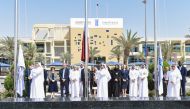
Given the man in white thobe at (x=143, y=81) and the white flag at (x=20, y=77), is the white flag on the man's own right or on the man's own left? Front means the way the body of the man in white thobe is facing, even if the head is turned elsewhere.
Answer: on the man's own right

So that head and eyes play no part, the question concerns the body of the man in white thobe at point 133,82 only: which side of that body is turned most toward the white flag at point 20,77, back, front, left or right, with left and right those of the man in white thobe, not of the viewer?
right

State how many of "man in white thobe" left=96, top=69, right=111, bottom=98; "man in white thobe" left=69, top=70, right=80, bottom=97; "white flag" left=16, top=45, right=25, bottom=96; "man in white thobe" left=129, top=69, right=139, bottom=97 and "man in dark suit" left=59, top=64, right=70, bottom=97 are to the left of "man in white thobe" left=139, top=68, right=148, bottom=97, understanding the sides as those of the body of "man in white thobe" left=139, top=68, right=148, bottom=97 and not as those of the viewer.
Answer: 0

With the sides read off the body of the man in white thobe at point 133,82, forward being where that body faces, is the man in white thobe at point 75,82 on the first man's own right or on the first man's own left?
on the first man's own right

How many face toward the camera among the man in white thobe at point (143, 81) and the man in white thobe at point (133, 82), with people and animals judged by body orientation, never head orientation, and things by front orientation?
2

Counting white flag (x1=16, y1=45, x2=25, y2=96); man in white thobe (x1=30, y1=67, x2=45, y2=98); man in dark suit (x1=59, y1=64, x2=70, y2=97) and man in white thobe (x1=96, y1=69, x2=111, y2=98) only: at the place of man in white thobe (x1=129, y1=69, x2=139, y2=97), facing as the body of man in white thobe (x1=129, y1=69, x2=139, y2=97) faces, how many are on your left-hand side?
0

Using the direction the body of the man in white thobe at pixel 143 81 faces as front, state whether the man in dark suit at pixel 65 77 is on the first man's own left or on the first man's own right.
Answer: on the first man's own right

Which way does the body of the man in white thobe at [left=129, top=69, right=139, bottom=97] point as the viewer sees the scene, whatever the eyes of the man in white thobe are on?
toward the camera

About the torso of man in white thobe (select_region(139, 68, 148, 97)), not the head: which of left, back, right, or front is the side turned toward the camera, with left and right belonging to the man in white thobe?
front

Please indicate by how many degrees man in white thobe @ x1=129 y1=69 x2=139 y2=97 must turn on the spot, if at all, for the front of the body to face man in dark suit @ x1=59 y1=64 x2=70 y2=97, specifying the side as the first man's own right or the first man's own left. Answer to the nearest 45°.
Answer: approximately 90° to the first man's own right

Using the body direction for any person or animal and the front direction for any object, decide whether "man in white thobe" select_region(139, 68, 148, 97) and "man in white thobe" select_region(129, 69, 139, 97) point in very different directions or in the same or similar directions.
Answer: same or similar directions

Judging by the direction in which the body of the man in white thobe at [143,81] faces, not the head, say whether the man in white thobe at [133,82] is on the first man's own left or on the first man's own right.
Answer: on the first man's own right

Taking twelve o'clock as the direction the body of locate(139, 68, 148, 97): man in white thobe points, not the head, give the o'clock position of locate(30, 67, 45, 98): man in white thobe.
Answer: locate(30, 67, 45, 98): man in white thobe is roughly at 2 o'clock from locate(139, 68, 148, 97): man in white thobe.
